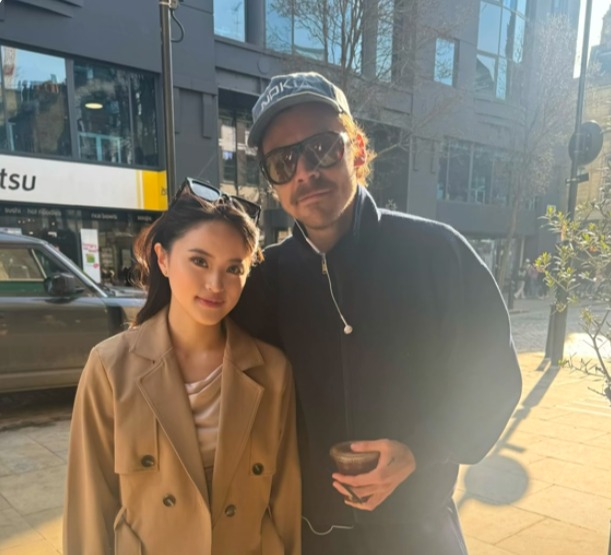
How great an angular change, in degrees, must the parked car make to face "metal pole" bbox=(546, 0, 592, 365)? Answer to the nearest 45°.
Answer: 0° — it already faces it

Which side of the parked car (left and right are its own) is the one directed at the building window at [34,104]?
left

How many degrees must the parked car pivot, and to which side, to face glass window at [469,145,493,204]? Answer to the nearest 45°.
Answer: approximately 45° to its left

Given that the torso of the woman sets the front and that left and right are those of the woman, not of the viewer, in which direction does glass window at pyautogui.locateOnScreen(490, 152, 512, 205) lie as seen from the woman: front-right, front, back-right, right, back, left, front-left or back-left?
back-left

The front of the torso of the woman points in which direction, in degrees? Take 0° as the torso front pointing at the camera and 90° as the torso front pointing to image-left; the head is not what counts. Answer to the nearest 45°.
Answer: approximately 0°

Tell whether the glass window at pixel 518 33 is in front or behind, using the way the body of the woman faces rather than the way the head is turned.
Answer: behind

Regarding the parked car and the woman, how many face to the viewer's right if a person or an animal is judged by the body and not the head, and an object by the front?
1

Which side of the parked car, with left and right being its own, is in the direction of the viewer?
right

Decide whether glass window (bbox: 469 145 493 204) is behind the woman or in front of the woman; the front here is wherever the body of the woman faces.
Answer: behind

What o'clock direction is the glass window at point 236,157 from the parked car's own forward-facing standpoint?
The glass window is roughly at 10 o'clock from the parked car.

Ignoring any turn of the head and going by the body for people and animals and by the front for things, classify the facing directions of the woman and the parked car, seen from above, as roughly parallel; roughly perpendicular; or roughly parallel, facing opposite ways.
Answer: roughly perpendicular

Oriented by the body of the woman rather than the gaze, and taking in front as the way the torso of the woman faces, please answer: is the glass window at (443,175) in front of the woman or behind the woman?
behind
